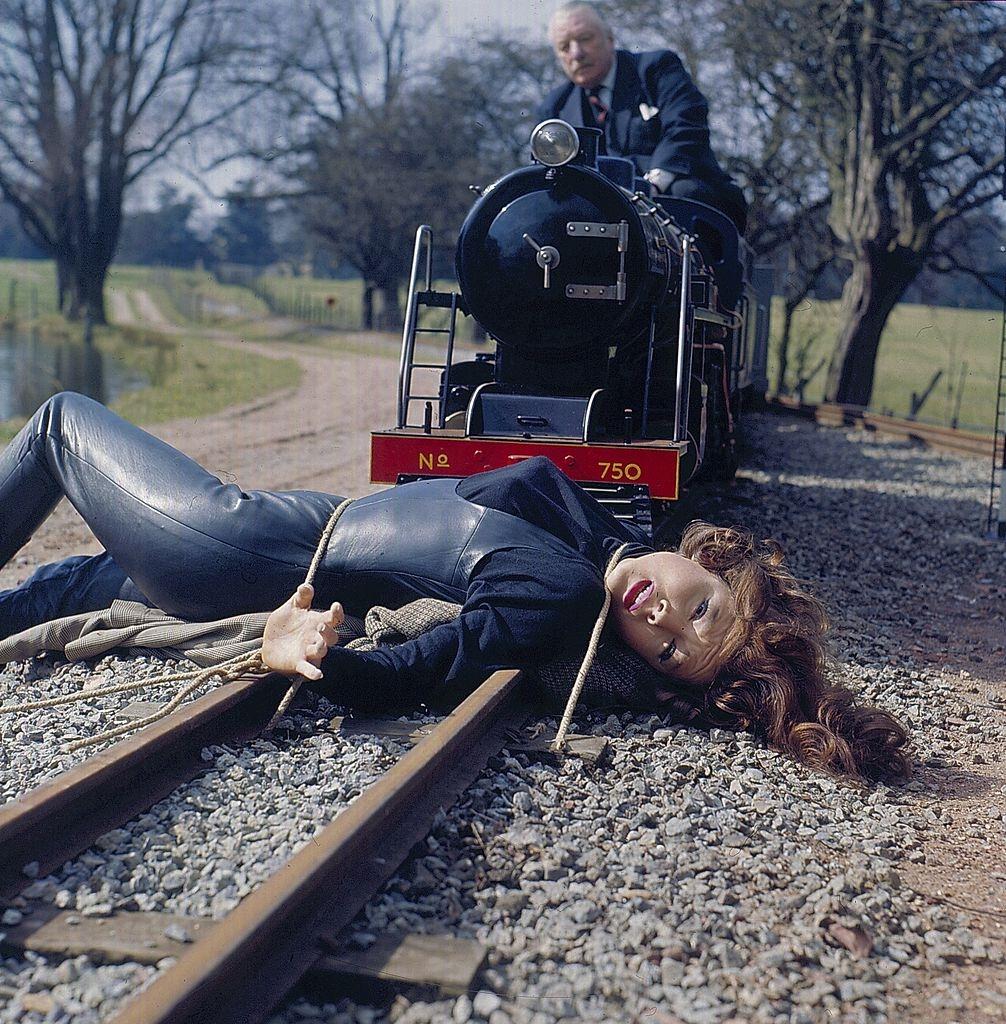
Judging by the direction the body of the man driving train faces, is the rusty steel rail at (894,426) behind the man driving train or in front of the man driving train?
behind

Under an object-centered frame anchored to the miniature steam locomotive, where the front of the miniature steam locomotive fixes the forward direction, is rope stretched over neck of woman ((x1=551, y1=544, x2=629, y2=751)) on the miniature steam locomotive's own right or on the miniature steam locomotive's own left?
on the miniature steam locomotive's own left

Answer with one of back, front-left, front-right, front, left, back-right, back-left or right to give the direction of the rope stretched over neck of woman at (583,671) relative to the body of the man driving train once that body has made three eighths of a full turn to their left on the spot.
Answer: right

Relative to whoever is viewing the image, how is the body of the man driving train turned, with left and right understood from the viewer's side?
facing the viewer and to the left of the viewer

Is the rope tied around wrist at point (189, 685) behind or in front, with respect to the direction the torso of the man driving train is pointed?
in front

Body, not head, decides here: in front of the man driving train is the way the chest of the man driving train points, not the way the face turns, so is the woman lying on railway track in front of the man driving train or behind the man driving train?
in front
